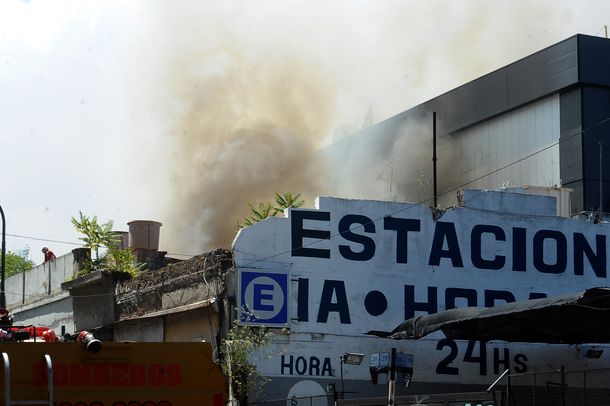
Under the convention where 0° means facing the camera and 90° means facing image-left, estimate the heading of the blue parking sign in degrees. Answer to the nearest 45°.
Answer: approximately 0°

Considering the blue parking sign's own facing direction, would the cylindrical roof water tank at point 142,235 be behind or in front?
behind

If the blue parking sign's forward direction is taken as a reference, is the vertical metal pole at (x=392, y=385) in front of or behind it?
in front
